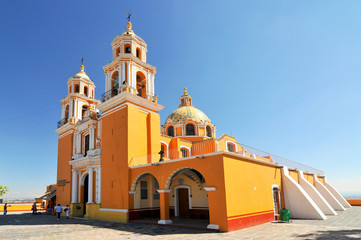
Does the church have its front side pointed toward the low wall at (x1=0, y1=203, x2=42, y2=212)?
no

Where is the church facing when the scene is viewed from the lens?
facing the viewer and to the left of the viewer
